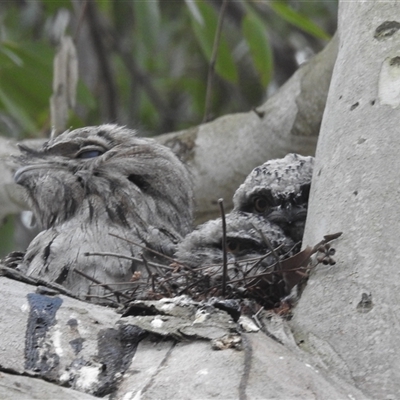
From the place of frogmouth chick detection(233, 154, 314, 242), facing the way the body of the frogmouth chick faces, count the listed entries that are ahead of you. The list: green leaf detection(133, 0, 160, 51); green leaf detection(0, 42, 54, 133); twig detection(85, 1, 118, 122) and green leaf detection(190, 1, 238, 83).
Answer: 0

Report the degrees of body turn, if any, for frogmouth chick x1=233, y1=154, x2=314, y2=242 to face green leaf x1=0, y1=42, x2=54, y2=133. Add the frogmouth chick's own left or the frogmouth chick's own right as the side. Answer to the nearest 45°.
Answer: approximately 135° to the frogmouth chick's own right

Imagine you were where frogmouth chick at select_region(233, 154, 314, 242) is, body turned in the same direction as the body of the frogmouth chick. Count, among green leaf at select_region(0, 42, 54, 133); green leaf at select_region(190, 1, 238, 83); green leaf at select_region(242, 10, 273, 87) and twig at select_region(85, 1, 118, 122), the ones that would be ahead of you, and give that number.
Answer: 0

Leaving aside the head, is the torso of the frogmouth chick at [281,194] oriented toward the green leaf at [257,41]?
no

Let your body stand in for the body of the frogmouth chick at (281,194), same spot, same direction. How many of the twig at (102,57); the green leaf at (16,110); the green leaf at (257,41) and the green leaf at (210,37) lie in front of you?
0

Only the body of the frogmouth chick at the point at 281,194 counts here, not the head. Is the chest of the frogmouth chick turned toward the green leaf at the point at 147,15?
no

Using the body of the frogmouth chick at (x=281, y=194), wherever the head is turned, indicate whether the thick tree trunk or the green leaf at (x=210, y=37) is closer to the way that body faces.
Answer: the thick tree trunk

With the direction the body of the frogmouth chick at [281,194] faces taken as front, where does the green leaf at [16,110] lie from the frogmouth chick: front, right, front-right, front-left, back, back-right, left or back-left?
back-right

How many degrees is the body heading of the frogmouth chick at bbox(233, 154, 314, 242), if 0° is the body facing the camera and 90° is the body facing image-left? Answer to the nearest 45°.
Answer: approximately 0°

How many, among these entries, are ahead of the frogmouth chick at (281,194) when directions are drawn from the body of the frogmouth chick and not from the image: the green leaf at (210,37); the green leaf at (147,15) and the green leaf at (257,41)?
0

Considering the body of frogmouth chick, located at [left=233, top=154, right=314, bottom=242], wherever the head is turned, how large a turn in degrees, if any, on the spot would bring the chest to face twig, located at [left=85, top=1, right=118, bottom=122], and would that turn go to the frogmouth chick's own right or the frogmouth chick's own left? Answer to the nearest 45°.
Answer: approximately 135° to the frogmouth chick's own right
